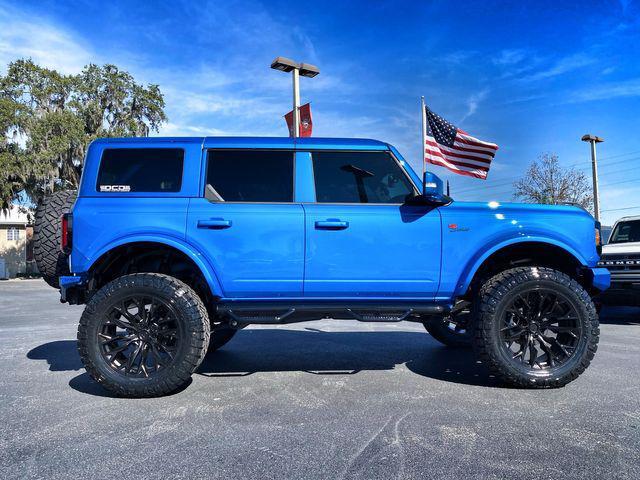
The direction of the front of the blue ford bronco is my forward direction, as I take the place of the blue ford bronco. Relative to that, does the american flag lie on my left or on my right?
on my left

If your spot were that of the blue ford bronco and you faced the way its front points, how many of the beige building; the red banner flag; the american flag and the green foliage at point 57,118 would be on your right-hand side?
0

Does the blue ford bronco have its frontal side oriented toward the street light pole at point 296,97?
no

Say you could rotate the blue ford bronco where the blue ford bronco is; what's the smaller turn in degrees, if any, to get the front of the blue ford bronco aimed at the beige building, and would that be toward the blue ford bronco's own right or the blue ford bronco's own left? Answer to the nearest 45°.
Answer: approximately 135° to the blue ford bronco's own left

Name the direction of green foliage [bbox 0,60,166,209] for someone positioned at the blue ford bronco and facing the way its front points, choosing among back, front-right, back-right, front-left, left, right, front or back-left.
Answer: back-left

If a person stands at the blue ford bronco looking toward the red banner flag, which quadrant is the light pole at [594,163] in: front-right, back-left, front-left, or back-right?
front-right

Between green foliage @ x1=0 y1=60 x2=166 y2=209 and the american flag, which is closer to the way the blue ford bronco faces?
the american flag

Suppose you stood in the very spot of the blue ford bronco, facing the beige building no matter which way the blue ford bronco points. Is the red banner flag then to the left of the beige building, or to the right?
right

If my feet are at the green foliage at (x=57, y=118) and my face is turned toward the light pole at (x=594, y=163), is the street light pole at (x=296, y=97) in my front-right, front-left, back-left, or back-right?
front-right

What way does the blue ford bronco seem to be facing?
to the viewer's right

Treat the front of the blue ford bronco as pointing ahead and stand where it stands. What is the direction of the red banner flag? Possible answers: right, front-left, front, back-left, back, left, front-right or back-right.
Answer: left

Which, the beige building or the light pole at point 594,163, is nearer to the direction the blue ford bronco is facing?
the light pole

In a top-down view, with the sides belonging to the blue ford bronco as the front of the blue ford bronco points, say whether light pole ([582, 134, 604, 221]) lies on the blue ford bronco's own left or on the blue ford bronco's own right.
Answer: on the blue ford bronco's own left

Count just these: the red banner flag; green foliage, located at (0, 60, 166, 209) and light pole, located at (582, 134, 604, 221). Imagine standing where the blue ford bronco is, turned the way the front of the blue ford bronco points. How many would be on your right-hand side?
0
